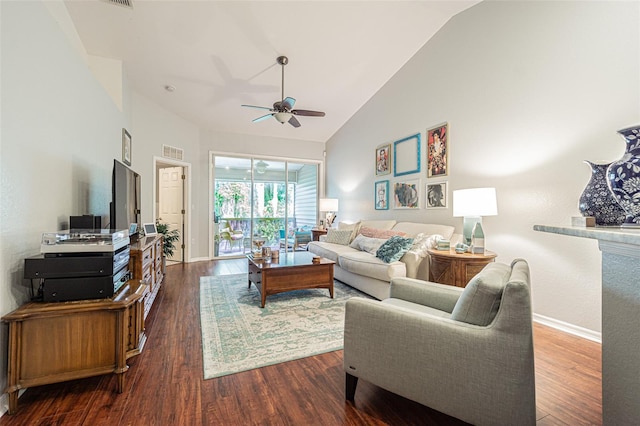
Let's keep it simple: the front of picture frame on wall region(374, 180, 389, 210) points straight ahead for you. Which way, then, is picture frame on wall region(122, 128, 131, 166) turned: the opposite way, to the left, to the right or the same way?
the opposite way

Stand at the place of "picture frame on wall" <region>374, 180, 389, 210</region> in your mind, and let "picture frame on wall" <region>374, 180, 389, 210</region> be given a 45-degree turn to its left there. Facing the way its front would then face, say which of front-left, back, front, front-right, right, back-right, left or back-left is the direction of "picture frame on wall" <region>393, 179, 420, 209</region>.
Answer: front-left

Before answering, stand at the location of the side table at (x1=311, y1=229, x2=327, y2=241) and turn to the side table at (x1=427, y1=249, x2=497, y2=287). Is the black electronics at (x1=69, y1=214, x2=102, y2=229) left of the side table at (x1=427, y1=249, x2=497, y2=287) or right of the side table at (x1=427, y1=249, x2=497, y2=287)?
right

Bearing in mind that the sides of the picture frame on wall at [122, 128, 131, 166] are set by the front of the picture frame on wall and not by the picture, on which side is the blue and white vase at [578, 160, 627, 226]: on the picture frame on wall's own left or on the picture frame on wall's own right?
on the picture frame on wall's own right

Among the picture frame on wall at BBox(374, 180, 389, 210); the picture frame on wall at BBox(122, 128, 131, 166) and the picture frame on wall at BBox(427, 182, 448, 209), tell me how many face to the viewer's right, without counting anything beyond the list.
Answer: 1

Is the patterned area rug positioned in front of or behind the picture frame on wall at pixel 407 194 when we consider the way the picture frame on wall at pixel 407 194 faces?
in front

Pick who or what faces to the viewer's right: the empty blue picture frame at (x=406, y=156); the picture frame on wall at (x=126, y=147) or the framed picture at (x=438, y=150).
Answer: the picture frame on wall

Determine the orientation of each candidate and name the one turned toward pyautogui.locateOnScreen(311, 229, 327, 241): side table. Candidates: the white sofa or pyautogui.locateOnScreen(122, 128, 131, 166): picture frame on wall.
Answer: the picture frame on wall

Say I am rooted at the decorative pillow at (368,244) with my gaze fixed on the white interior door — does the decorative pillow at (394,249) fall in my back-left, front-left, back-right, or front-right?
back-left

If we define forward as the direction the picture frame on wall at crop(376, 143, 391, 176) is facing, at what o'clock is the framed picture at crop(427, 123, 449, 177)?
The framed picture is roughly at 9 o'clock from the picture frame on wall.

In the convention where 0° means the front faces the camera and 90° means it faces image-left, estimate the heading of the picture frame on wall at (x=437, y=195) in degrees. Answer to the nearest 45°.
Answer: approximately 45°

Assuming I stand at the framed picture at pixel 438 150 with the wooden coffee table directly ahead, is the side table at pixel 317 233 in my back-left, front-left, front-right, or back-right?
front-right

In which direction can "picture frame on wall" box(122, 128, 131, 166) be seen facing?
to the viewer's right

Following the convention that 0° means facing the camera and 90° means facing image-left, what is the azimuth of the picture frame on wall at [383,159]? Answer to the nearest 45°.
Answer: approximately 45°
